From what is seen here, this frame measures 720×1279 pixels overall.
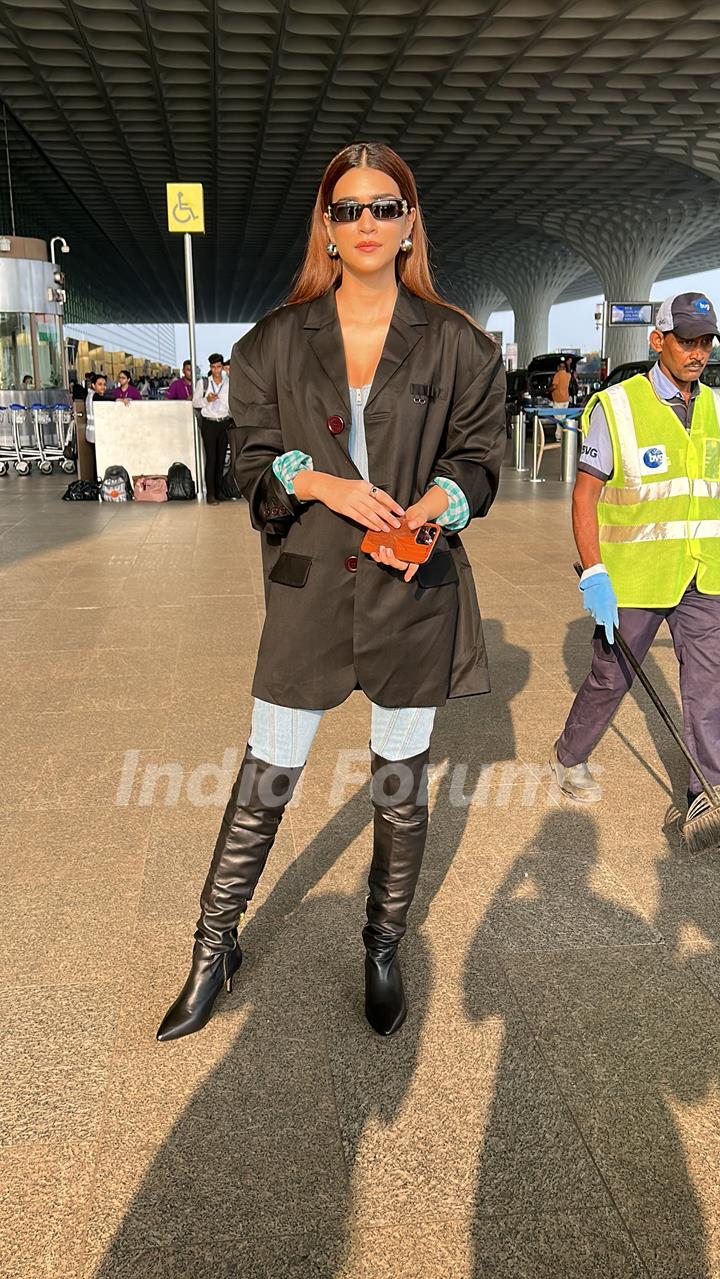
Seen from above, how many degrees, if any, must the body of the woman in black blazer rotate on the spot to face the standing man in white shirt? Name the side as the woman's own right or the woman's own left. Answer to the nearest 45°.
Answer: approximately 180°

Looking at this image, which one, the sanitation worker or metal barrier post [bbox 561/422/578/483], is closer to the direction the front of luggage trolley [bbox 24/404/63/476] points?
the metal barrier post

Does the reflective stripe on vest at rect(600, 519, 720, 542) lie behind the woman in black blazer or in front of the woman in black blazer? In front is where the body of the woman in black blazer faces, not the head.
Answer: behind

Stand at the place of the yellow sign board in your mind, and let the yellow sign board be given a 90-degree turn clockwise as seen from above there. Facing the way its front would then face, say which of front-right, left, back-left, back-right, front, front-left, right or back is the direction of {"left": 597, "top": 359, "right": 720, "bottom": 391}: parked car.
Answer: back-right

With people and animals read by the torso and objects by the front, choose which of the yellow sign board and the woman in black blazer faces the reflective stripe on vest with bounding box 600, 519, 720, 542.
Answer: the yellow sign board

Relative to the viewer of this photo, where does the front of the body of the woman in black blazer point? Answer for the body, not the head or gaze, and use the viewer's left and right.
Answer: facing the viewer

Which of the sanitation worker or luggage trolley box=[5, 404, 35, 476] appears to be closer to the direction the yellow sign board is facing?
the sanitation worker

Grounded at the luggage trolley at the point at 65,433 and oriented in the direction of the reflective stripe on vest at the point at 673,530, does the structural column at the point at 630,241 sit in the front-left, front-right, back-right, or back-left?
back-left

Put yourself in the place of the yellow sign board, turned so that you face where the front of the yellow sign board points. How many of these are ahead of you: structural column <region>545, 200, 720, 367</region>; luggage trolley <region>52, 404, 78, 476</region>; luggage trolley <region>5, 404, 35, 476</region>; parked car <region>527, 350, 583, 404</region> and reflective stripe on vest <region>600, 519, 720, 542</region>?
1

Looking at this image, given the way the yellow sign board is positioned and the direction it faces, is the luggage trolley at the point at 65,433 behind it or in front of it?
behind

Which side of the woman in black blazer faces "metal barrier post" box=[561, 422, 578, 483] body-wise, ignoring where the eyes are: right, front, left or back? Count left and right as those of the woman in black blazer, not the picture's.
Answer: back

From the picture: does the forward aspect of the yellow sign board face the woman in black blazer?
yes

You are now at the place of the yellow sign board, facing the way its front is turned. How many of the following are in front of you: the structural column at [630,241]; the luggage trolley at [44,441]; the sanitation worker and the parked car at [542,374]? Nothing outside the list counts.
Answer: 1
